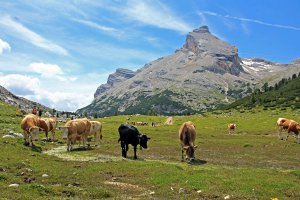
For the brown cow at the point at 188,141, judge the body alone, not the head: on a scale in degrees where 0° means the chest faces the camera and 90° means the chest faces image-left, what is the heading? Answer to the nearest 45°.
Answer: approximately 0°

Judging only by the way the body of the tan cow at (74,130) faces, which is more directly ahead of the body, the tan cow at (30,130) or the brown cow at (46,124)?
the tan cow

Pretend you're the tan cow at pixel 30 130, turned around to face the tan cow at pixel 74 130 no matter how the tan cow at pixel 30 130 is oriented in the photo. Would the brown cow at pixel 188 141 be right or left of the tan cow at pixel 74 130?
right

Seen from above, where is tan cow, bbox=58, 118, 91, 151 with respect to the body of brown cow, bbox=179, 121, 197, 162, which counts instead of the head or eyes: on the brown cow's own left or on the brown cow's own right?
on the brown cow's own right

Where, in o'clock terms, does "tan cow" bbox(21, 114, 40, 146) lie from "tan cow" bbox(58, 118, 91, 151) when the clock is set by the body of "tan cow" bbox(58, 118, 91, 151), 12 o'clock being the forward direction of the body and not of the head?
"tan cow" bbox(21, 114, 40, 146) is roughly at 1 o'clock from "tan cow" bbox(58, 118, 91, 151).

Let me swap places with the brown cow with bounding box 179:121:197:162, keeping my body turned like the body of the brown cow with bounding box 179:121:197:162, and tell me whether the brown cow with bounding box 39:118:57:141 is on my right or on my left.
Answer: on my right

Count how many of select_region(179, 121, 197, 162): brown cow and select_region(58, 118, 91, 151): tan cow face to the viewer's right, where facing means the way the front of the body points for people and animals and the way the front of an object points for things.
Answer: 0
